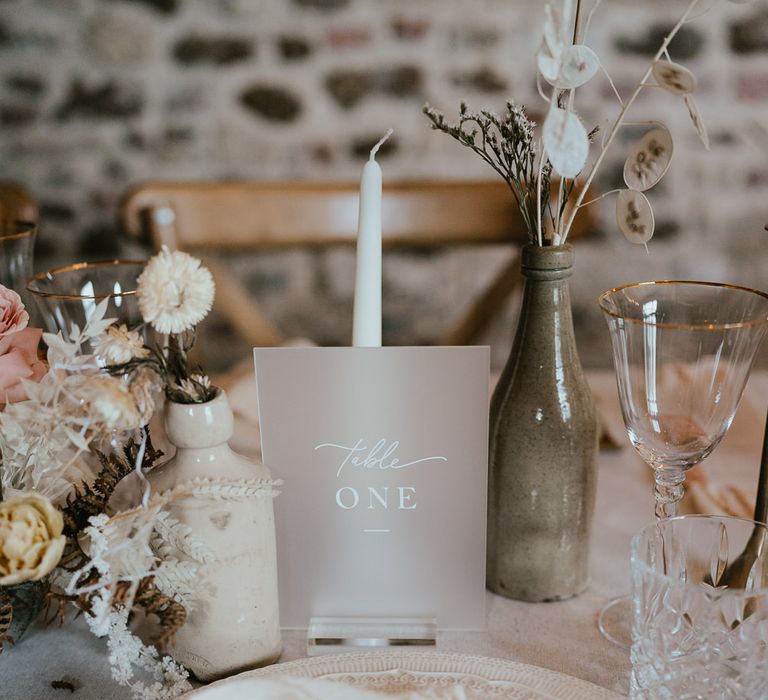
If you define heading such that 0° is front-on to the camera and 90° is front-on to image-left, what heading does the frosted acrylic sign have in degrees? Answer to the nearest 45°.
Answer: approximately 0°

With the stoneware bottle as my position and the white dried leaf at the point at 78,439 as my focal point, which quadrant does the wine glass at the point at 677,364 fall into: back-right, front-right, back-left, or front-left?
back-left
